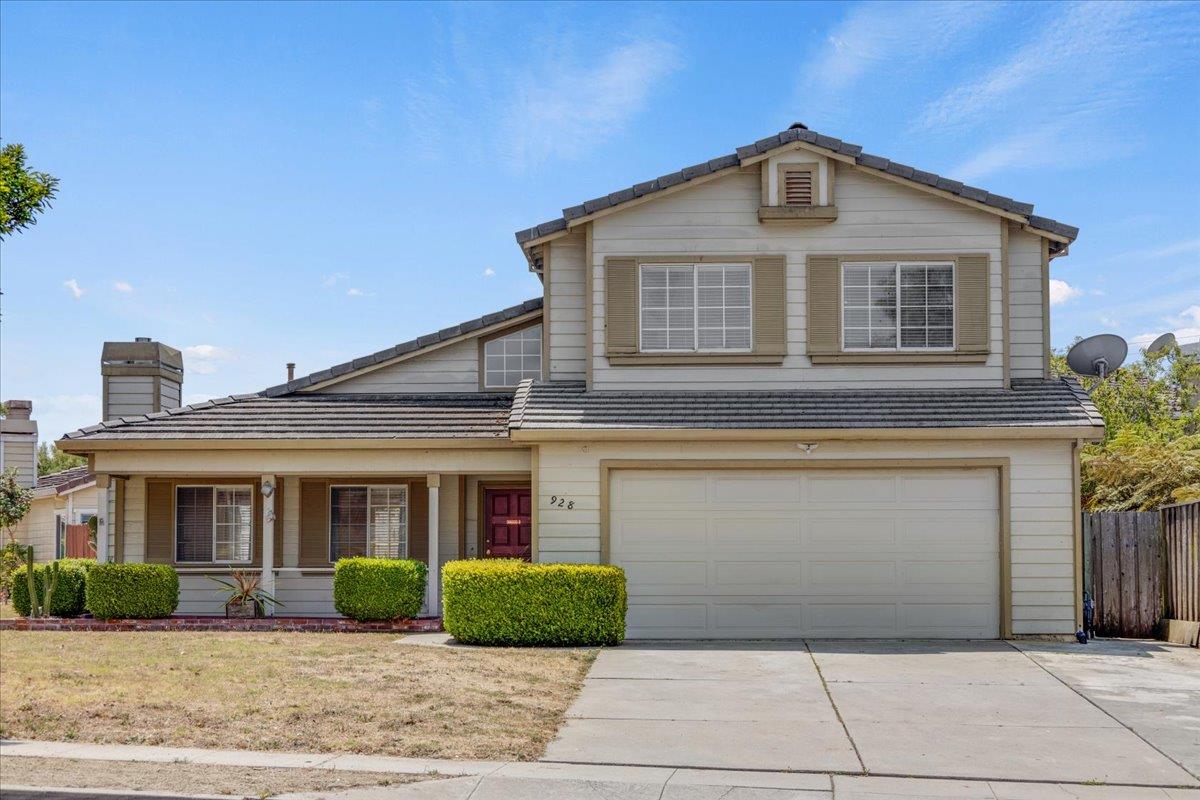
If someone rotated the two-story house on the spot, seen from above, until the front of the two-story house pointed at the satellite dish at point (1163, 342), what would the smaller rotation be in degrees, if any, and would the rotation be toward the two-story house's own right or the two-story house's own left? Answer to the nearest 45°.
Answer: approximately 135° to the two-story house's own left

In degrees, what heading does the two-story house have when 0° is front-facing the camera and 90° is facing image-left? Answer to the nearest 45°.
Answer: approximately 0°

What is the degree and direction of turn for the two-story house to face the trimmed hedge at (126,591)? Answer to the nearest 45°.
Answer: approximately 90° to its right

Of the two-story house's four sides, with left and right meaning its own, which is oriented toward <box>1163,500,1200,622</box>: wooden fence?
left

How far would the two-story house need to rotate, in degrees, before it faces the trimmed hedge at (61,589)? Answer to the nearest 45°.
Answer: approximately 90° to its right

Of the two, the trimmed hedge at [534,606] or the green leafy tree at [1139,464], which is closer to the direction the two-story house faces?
the trimmed hedge

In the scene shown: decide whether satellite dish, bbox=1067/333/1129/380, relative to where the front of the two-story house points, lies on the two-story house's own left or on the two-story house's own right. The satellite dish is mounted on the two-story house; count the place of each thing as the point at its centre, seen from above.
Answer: on the two-story house's own left
